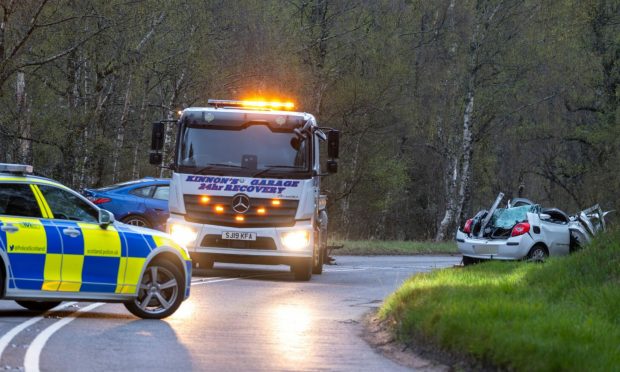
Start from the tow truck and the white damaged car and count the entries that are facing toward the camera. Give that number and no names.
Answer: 1

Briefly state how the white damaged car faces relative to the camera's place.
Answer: facing away from the viewer and to the right of the viewer

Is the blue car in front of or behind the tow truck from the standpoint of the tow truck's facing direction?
behind

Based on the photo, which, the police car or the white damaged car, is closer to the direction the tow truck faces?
the police car

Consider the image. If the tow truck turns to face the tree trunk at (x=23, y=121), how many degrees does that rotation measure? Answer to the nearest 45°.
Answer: approximately 135° to its right

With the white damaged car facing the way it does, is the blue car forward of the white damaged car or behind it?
behind

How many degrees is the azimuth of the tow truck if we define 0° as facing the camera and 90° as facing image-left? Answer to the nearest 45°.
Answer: approximately 0°
